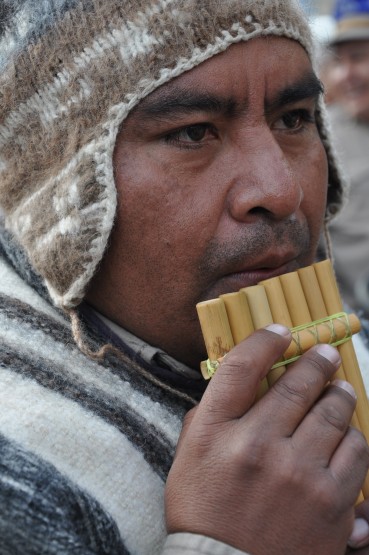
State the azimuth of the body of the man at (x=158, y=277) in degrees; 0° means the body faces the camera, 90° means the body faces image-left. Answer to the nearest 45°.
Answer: approximately 315°

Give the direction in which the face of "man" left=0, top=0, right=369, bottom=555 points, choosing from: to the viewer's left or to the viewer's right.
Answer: to the viewer's right

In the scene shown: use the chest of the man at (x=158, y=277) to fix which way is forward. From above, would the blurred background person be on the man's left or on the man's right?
on the man's left
